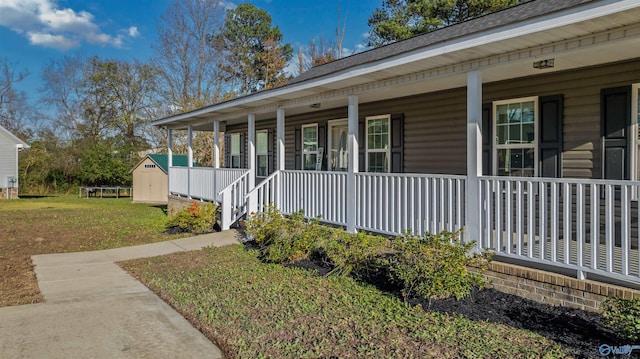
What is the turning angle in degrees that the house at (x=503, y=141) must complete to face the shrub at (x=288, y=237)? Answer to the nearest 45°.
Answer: approximately 45° to its right

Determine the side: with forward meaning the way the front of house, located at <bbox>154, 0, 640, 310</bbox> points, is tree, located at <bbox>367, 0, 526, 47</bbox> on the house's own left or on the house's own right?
on the house's own right

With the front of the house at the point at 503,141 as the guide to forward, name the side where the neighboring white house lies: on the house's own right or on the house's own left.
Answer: on the house's own right

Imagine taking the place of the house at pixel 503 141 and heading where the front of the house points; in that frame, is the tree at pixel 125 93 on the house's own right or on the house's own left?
on the house's own right

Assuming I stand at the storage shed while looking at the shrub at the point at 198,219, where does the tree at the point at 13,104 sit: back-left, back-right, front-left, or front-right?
back-right

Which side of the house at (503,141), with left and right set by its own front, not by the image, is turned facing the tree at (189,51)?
right

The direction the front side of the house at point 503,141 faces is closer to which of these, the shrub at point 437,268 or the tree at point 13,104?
the shrub

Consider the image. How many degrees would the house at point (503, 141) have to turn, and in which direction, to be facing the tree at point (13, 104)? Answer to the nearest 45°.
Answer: approximately 90° to its right

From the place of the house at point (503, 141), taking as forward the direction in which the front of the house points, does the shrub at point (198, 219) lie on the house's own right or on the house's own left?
on the house's own right

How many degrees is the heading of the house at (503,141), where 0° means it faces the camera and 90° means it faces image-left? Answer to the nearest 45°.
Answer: approximately 45°

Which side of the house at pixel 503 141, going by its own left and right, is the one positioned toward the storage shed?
right
